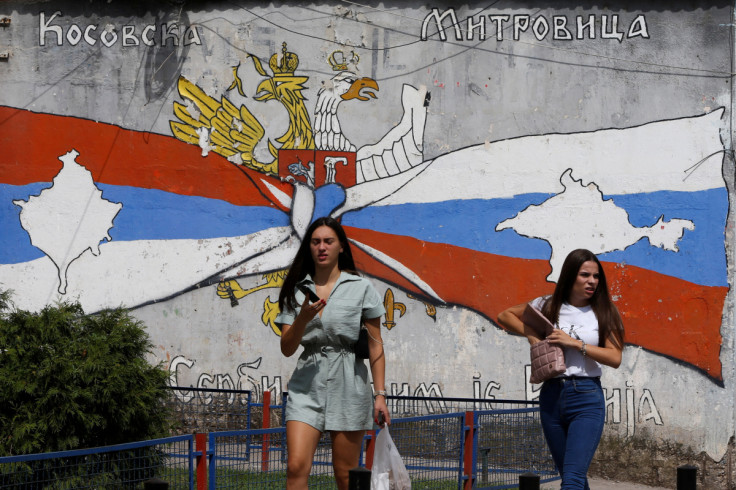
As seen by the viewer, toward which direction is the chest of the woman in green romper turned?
toward the camera

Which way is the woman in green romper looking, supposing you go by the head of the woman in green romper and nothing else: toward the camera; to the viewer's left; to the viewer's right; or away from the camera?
toward the camera

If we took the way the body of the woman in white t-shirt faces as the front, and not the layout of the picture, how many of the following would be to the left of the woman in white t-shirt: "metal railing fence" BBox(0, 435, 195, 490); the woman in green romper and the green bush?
0

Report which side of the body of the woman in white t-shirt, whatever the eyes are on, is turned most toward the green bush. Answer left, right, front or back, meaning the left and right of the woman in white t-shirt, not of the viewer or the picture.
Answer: right

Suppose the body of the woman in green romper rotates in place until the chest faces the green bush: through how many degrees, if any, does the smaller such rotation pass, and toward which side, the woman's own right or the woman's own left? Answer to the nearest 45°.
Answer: approximately 135° to the woman's own right

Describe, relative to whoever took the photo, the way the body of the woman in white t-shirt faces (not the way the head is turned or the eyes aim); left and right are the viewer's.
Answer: facing the viewer

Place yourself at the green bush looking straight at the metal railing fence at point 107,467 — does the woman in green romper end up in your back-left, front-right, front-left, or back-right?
front-left

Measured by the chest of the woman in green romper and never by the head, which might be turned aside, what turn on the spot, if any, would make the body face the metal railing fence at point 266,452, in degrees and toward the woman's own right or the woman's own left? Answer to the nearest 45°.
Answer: approximately 180°

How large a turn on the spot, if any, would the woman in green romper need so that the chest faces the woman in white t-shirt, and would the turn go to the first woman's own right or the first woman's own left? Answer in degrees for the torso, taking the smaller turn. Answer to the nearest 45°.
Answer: approximately 90° to the first woman's own left

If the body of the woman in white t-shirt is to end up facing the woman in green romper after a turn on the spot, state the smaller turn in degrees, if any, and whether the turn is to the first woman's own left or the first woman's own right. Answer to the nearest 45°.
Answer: approximately 45° to the first woman's own right

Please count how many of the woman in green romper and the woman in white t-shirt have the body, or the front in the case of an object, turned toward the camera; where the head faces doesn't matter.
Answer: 2

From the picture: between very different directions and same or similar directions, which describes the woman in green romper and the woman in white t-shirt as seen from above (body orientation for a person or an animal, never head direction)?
same or similar directions

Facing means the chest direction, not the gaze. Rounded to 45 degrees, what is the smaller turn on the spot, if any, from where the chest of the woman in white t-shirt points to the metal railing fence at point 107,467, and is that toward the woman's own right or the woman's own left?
approximately 90° to the woman's own right

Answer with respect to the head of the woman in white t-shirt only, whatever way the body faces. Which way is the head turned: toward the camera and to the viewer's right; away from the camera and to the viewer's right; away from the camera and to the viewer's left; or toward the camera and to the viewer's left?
toward the camera and to the viewer's right
